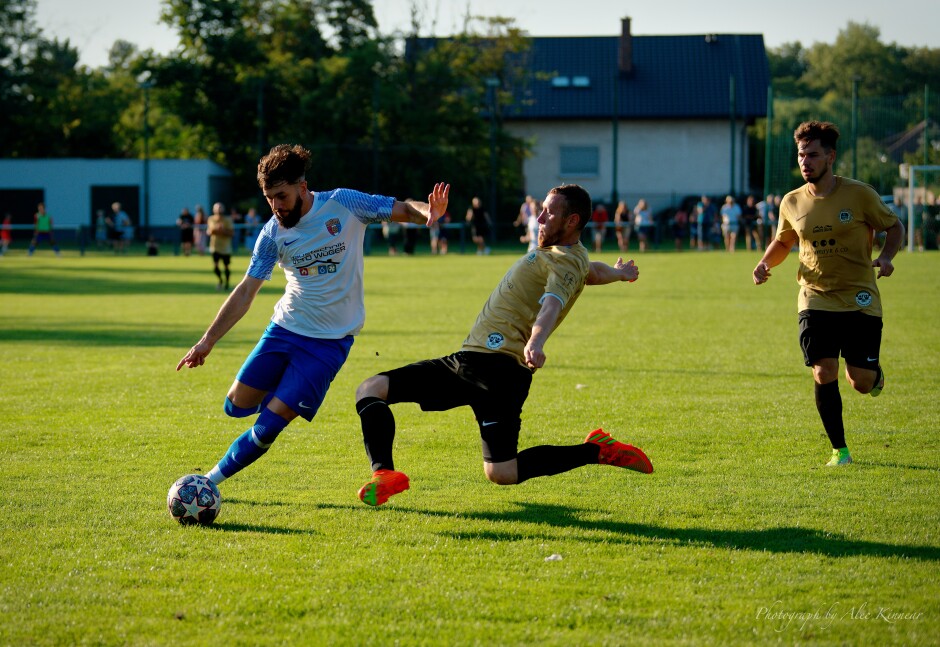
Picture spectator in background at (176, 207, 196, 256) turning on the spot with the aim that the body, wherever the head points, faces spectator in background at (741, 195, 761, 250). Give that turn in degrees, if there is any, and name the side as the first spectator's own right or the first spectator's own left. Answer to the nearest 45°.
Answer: approximately 90° to the first spectator's own left

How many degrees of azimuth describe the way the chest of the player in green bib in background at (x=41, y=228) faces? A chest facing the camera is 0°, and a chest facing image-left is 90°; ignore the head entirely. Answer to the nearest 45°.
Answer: approximately 0°

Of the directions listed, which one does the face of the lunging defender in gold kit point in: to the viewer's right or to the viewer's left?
to the viewer's left

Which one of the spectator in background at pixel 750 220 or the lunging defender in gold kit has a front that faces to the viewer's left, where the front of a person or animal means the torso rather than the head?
the lunging defender in gold kit

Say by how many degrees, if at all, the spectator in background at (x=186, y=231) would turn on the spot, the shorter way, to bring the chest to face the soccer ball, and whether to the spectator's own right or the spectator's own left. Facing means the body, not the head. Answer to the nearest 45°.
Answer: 0° — they already face it

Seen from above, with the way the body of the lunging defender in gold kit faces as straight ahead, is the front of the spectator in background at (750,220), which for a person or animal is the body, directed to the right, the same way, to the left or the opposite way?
to the left

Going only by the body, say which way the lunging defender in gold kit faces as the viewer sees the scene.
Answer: to the viewer's left
